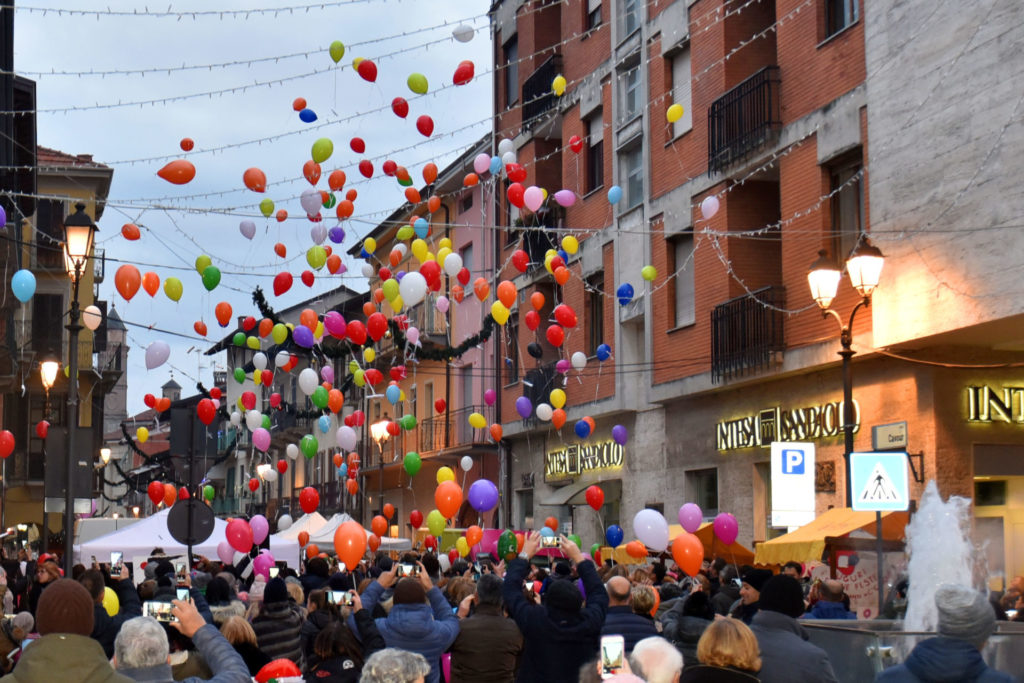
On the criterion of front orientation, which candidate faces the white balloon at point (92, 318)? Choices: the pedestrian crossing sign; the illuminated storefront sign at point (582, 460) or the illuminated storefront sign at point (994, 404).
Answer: the illuminated storefront sign at point (582, 460)

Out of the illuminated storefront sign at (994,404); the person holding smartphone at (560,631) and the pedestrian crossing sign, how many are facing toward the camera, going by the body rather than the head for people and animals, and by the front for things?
2

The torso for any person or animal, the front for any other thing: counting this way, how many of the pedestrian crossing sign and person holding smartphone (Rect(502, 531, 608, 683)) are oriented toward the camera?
1

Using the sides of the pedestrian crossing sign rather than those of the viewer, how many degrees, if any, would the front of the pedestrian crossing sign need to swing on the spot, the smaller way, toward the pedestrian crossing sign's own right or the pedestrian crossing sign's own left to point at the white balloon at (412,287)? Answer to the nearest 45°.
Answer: approximately 135° to the pedestrian crossing sign's own right

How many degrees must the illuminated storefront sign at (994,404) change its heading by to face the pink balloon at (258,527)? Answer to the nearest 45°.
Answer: approximately 90° to its right

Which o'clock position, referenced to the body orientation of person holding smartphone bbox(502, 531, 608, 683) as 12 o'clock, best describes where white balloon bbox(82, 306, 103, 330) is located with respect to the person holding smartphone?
The white balloon is roughly at 11 o'clock from the person holding smartphone.

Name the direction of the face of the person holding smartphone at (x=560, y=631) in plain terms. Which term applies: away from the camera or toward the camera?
away from the camera

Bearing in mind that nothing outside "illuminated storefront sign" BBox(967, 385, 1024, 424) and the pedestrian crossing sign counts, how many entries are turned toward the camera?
2

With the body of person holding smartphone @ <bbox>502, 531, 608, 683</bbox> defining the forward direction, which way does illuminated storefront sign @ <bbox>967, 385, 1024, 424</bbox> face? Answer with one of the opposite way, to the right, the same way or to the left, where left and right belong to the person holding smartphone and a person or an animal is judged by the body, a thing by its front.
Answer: the opposite way

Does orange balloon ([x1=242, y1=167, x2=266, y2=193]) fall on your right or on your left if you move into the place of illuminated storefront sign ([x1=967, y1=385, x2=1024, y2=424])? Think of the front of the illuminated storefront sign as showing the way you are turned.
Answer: on your right

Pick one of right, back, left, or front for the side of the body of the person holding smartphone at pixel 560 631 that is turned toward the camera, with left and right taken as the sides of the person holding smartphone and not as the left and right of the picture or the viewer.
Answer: back

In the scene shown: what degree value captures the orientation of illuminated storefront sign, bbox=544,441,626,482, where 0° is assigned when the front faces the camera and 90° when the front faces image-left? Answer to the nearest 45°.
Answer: approximately 45°
